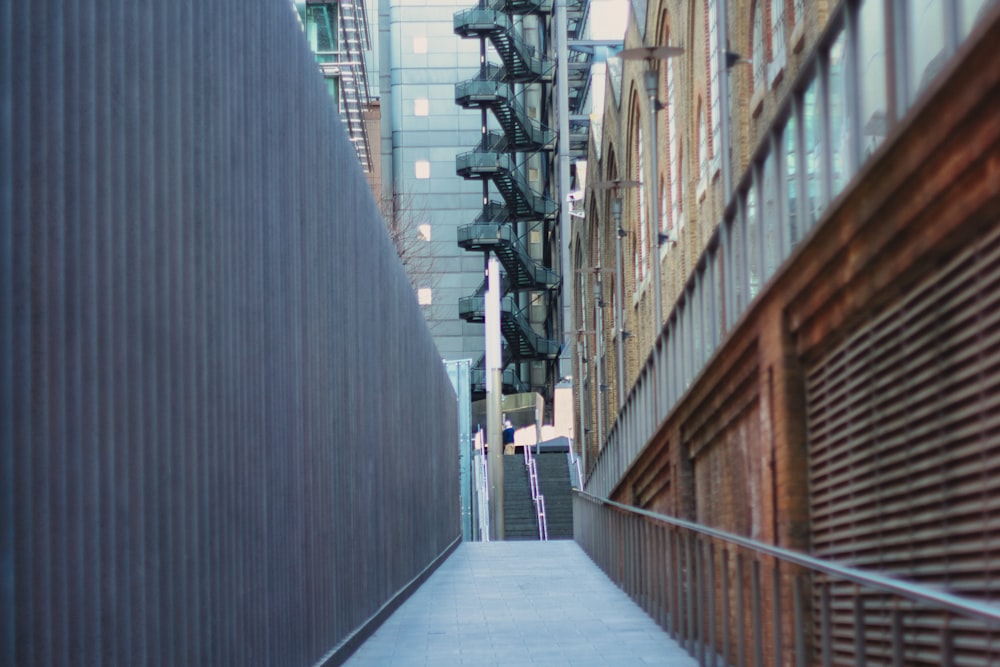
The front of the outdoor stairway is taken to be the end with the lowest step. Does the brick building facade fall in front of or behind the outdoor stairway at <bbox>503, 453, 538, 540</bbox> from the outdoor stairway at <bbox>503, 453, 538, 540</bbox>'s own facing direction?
in front

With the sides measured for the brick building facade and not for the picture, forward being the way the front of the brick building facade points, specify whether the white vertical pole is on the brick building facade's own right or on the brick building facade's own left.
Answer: on the brick building facade's own right

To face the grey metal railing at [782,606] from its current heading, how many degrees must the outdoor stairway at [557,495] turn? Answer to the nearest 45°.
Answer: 0° — it already faces it

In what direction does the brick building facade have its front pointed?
to the viewer's left

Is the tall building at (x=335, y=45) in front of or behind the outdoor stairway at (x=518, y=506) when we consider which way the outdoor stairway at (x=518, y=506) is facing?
behind

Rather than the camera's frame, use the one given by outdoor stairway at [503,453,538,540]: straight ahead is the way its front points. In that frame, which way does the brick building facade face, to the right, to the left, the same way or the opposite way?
to the right

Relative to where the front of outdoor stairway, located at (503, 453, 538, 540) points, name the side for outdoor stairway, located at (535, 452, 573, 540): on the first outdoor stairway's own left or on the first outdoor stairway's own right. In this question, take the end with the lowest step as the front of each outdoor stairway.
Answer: on the first outdoor stairway's own left

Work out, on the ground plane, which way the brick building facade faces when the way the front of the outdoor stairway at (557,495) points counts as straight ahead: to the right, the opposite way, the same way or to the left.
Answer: to the right
